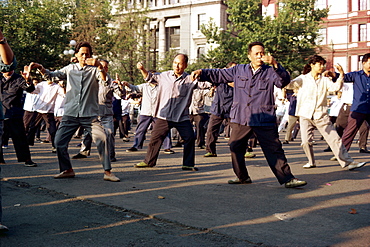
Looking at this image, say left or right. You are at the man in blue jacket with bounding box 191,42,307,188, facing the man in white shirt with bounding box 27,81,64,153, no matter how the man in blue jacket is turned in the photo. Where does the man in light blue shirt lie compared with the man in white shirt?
left

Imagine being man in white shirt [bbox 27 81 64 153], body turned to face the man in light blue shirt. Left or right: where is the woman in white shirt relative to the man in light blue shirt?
left

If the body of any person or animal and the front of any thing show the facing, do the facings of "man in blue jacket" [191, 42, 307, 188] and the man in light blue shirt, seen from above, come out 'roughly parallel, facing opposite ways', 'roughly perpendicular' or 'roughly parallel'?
roughly parallel

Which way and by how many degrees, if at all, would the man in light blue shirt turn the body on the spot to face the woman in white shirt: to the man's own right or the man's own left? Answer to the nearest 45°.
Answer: approximately 90° to the man's own left

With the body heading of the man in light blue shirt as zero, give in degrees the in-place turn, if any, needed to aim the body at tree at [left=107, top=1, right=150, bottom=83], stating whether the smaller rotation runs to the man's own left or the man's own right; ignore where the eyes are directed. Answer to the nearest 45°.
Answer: approximately 180°

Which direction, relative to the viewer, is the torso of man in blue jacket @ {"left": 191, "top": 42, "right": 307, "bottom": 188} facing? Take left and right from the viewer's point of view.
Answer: facing the viewer

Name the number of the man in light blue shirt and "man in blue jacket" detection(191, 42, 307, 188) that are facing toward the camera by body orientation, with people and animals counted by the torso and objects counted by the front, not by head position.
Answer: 2

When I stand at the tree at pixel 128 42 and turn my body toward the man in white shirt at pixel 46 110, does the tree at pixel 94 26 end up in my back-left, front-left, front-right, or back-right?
front-right

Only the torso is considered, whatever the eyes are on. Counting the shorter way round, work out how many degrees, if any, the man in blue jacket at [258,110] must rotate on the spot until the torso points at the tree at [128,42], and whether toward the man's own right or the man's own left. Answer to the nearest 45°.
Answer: approximately 180°

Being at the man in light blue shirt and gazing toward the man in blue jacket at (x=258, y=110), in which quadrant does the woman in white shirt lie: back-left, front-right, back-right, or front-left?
front-left

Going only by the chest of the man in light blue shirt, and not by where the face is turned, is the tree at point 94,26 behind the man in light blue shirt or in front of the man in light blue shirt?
behind

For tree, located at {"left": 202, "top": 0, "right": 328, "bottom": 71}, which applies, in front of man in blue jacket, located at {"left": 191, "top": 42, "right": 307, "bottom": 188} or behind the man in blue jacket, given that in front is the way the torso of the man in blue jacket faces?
behind

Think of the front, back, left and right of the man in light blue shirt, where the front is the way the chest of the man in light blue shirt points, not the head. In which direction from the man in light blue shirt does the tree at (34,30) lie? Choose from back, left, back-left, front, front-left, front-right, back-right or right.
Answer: back
